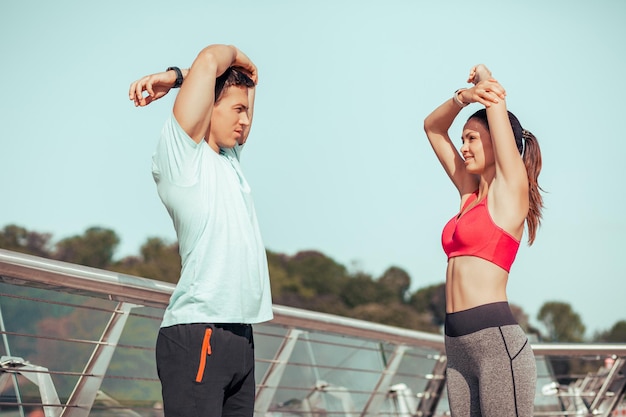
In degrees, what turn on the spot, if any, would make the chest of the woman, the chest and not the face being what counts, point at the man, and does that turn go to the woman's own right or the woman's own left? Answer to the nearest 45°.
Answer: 0° — they already face them

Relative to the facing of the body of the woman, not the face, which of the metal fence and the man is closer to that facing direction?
the man

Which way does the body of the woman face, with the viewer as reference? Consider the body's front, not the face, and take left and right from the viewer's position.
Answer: facing the viewer and to the left of the viewer

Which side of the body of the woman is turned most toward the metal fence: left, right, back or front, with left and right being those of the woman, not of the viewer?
right
